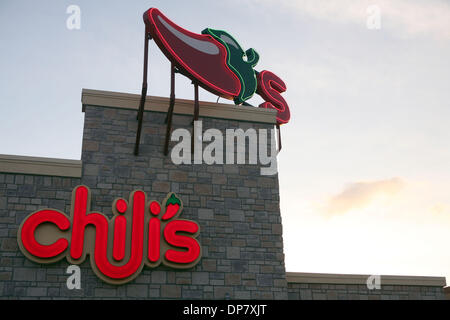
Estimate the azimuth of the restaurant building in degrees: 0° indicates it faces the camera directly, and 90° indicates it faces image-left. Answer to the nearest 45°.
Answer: approximately 0°

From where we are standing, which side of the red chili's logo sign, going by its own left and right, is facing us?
front
